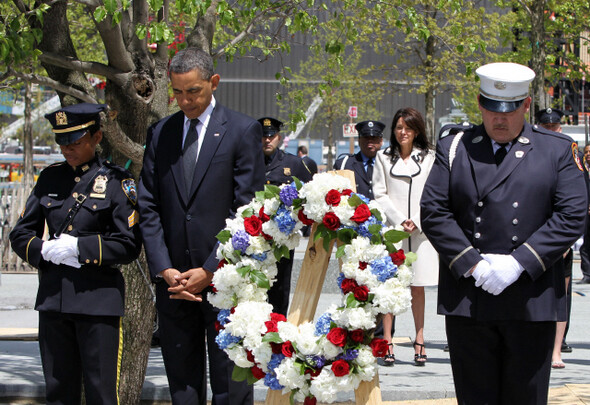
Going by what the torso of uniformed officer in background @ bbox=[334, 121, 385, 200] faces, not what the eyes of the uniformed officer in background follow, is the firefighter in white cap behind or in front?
in front

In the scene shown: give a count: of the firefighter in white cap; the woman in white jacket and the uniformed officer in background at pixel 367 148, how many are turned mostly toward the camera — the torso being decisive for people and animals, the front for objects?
3

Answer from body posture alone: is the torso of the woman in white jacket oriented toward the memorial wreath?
yes

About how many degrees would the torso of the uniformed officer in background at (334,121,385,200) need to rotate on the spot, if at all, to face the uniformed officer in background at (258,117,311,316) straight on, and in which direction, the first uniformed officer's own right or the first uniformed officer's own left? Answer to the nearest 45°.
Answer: approximately 45° to the first uniformed officer's own right

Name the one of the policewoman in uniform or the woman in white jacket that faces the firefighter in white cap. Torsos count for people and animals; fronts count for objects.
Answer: the woman in white jacket

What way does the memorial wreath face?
toward the camera

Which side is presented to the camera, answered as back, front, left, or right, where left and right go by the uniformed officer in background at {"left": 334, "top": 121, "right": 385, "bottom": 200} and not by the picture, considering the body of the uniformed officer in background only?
front

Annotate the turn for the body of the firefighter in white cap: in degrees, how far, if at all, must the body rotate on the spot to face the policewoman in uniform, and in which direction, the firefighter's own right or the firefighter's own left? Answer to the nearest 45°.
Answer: approximately 90° to the firefighter's own right

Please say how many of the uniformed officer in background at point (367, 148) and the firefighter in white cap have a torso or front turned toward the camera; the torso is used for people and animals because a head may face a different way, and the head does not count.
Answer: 2

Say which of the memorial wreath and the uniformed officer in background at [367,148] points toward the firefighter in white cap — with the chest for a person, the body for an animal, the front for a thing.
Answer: the uniformed officer in background

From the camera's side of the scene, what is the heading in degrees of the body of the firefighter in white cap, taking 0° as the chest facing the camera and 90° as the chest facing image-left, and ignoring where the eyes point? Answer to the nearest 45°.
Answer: approximately 0°

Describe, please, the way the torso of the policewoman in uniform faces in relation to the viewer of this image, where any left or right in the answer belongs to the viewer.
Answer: facing the viewer and to the left of the viewer

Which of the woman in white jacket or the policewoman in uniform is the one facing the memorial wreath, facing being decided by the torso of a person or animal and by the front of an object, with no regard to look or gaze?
the woman in white jacket

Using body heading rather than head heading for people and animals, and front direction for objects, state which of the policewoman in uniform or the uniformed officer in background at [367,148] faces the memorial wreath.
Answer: the uniformed officer in background
